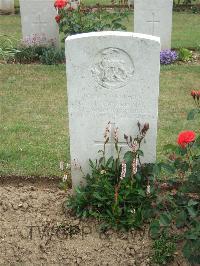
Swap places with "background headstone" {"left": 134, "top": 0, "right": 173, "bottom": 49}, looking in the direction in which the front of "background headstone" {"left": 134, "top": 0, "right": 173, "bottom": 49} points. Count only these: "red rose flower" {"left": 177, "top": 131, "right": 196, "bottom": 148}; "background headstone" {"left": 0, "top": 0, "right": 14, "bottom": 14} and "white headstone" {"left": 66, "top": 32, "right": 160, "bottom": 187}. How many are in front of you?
2

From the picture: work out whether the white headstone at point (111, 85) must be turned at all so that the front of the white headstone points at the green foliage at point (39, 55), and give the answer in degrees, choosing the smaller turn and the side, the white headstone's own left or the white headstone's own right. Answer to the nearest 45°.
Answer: approximately 180°

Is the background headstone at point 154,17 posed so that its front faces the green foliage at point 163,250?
yes

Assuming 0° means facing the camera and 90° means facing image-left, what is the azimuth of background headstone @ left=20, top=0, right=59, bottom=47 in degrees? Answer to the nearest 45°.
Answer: approximately 0°

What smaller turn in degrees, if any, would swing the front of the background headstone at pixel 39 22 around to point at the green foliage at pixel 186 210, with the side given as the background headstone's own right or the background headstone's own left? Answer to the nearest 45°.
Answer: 0° — it already faces it

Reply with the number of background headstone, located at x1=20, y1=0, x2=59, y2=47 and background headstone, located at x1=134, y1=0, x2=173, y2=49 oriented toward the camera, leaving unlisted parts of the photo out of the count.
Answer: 2

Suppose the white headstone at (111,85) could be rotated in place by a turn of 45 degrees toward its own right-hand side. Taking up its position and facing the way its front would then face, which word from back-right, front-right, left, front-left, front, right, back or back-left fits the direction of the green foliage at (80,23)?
back-right

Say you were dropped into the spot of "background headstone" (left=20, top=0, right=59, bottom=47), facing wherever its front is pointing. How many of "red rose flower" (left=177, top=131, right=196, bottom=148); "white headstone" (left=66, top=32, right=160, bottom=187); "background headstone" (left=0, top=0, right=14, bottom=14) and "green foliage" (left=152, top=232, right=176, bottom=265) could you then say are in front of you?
3

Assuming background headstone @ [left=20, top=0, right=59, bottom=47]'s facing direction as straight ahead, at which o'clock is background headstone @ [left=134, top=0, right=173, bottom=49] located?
background headstone @ [left=134, top=0, right=173, bottom=49] is roughly at 9 o'clock from background headstone @ [left=20, top=0, right=59, bottom=47].
